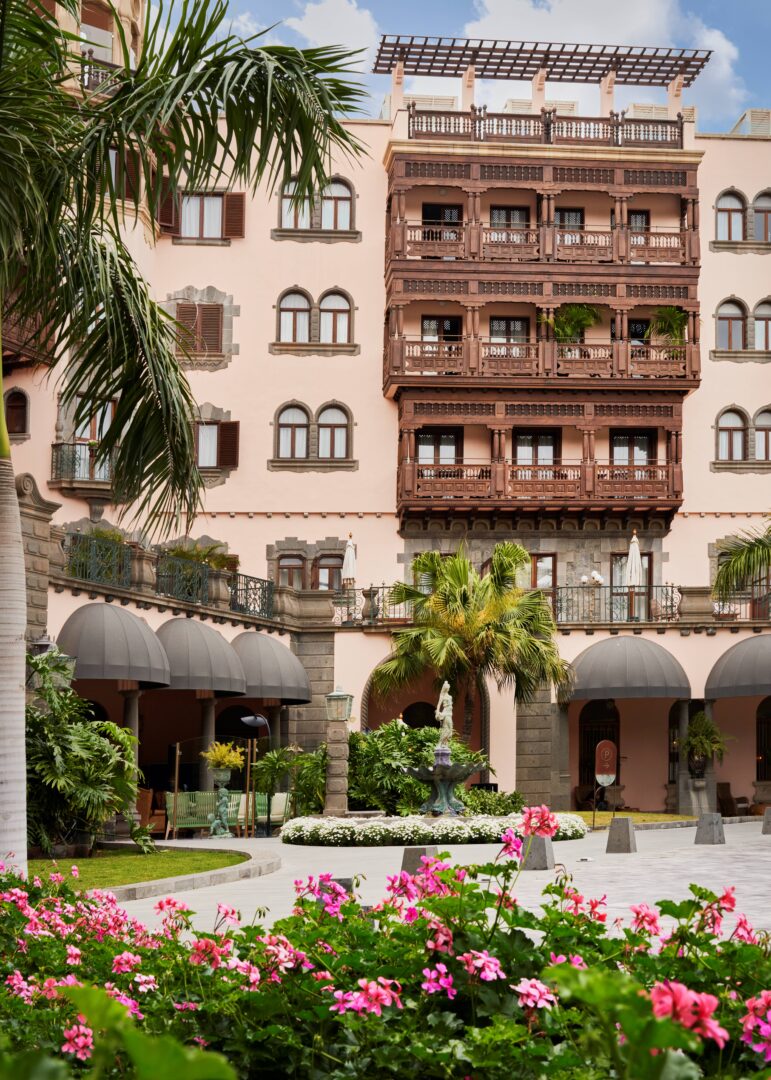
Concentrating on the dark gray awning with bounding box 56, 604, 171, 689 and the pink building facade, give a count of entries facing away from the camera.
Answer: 0

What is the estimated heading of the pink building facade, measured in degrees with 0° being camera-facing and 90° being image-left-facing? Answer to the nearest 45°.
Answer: approximately 0°

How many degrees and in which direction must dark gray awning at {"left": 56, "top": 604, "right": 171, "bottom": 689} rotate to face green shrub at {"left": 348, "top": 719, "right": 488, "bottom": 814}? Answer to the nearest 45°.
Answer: approximately 90° to its left

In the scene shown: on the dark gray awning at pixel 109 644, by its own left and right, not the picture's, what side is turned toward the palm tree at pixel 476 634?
left

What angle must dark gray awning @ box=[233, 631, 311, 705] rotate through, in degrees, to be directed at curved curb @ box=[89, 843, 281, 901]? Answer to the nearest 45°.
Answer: approximately 45° to its right

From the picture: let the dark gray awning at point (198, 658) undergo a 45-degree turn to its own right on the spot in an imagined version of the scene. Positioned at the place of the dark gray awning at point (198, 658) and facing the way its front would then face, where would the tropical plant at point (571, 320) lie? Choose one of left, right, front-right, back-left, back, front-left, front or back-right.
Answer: back-left
